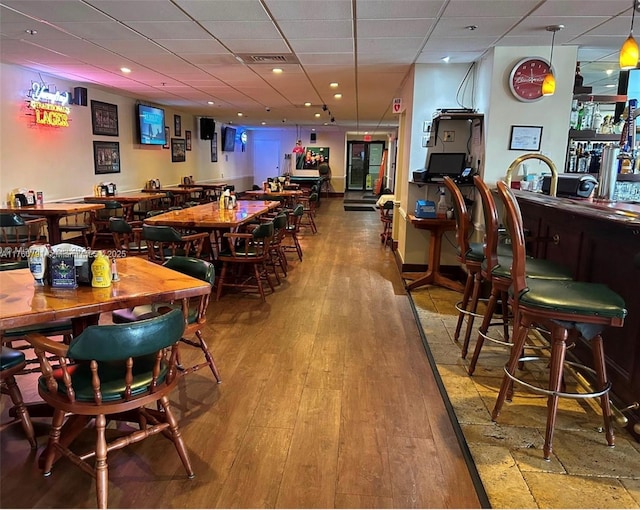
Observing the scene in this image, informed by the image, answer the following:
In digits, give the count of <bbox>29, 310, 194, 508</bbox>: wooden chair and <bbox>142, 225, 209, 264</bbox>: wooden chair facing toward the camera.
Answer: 0

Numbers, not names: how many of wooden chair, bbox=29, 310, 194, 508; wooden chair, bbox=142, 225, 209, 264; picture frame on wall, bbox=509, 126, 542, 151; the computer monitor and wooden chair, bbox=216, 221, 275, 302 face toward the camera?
2

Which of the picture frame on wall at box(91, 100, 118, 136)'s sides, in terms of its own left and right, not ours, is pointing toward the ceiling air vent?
front

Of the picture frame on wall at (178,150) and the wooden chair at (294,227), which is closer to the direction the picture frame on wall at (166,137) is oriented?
the wooden chair

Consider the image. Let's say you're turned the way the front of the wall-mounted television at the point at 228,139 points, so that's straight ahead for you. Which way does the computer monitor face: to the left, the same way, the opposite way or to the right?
to the right

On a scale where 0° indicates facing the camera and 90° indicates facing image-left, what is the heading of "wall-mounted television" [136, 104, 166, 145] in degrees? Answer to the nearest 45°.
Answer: approximately 315°

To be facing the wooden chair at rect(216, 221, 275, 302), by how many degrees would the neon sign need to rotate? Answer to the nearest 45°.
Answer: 0° — it already faces it

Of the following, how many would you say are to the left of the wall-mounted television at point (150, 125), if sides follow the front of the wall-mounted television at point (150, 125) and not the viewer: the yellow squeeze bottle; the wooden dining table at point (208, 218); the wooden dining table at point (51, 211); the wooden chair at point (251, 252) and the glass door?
1

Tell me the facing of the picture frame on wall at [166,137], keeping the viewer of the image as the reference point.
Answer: facing the viewer and to the right of the viewer

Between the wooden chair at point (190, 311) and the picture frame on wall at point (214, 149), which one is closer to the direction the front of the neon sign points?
the wooden chair

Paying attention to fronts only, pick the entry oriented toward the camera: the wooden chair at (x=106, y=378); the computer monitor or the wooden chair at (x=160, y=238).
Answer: the computer monitor

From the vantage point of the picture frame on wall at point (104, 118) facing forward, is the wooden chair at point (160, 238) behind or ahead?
ahead

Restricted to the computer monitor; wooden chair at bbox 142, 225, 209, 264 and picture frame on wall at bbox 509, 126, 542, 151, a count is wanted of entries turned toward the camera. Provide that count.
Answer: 2
